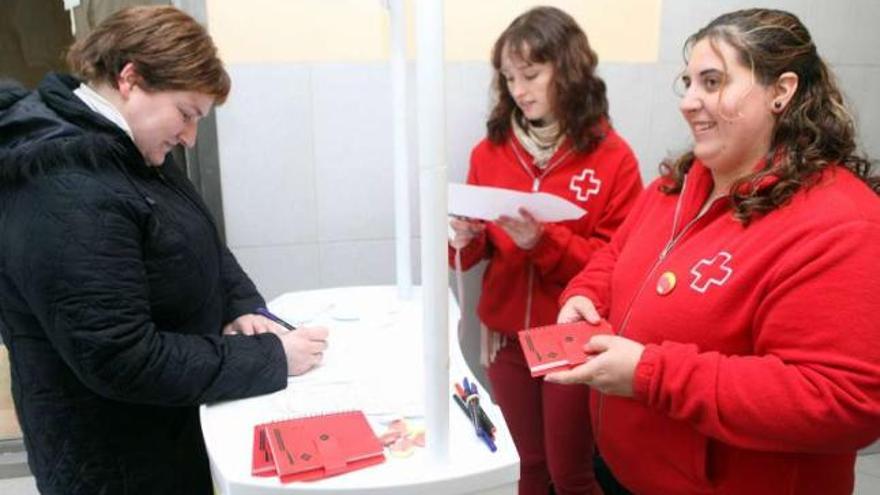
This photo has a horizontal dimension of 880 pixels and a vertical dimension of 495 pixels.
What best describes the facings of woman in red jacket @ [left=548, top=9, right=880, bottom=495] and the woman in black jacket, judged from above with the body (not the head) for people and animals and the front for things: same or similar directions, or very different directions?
very different directions

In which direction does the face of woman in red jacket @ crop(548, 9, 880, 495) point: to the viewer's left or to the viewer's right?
to the viewer's left

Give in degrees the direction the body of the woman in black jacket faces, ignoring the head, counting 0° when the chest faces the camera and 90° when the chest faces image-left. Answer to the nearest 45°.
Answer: approximately 270°

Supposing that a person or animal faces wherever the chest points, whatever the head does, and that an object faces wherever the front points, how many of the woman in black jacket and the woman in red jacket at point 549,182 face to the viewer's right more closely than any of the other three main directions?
1

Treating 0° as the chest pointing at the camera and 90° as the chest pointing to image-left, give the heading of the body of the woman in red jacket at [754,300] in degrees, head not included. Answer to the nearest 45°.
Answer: approximately 45°

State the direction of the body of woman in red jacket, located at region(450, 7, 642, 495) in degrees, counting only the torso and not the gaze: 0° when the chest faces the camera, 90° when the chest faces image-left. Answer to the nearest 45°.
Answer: approximately 45°

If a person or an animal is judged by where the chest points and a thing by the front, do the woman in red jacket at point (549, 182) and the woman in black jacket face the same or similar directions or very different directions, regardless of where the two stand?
very different directions
